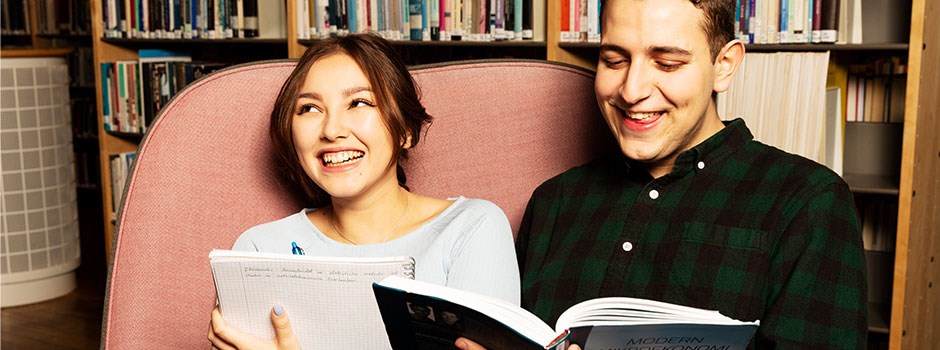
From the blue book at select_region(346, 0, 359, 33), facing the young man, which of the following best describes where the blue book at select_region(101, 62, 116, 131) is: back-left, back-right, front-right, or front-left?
back-right

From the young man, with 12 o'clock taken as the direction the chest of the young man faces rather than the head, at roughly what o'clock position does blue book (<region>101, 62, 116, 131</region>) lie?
The blue book is roughly at 3 o'clock from the young man.

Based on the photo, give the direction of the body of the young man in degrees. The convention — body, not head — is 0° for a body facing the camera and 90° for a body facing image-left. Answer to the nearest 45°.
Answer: approximately 45°

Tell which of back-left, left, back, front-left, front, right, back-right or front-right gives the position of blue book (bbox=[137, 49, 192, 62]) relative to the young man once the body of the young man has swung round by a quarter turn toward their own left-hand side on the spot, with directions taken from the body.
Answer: back

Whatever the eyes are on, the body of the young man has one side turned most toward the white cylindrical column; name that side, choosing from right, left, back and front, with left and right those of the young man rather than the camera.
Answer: right

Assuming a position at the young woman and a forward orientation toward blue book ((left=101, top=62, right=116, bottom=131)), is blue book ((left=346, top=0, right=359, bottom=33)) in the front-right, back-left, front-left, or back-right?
front-right

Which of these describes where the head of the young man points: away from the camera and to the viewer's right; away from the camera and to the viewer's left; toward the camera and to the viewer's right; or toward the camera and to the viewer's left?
toward the camera and to the viewer's left
